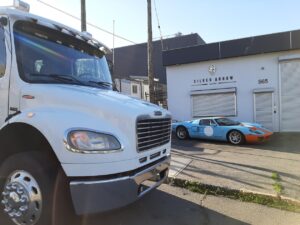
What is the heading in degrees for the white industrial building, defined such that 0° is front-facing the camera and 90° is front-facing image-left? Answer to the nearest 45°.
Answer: approximately 45°

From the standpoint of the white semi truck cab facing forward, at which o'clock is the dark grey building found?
The dark grey building is roughly at 8 o'clock from the white semi truck cab.

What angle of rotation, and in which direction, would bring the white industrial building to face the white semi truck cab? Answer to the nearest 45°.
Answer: approximately 45° to its left

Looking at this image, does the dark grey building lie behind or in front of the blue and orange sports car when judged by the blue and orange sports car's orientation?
behind

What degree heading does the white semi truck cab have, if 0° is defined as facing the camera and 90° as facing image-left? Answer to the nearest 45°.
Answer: approximately 315°

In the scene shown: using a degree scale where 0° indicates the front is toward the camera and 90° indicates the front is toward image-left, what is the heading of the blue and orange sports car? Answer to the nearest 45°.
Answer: approximately 315°

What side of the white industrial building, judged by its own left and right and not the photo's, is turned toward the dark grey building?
right
